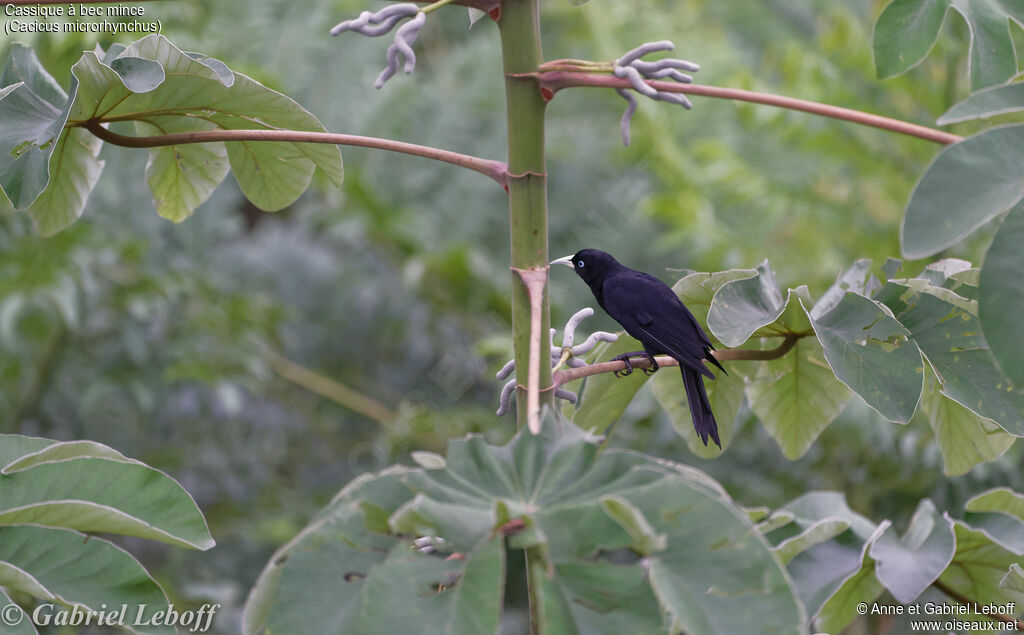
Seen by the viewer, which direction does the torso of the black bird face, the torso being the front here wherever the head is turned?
to the viewer's left
